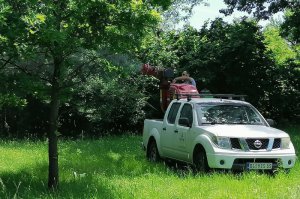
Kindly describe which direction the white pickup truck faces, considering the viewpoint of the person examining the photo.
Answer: facing the viewer and to the right of the viewer

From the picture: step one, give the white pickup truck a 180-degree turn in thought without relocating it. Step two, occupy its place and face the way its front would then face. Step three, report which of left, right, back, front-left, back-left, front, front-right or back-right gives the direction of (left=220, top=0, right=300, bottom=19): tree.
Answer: front-right
